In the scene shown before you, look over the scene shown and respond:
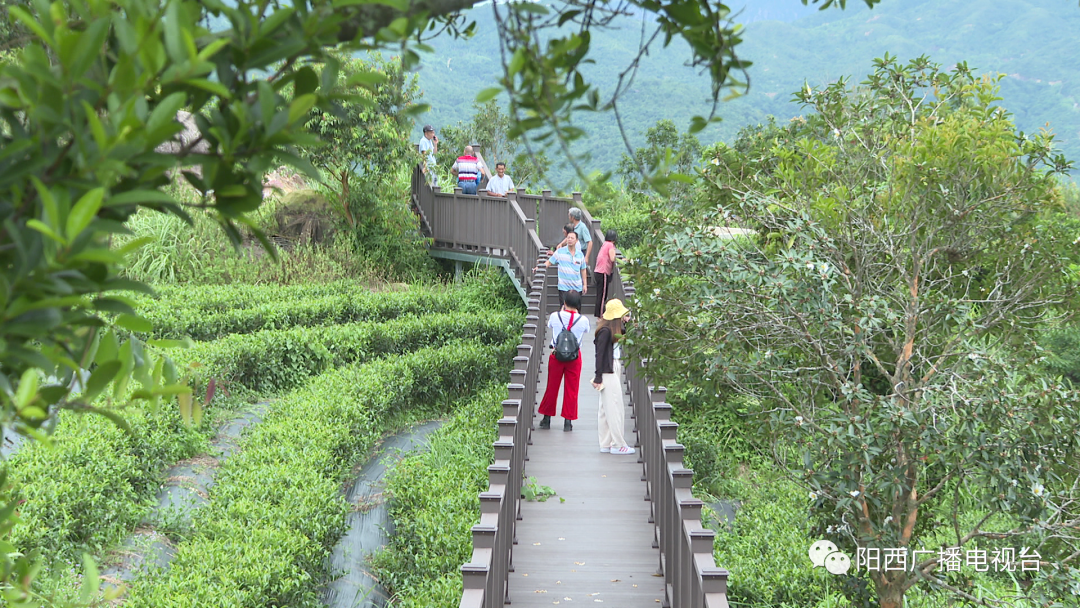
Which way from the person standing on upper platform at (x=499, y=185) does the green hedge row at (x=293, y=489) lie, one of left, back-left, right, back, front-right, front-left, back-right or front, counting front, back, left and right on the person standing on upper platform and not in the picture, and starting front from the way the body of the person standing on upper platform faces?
front

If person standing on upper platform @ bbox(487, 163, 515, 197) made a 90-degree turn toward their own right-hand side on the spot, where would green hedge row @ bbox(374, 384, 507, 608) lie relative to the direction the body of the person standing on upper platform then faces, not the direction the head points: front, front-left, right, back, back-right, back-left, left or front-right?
left

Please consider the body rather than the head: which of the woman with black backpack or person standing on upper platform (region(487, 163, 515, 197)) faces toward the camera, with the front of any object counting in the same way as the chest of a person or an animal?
the person standing on upper platform

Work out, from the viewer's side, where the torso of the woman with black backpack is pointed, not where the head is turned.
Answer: away from the camera

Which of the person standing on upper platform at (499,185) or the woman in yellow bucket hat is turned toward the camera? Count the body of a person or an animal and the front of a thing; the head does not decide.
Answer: the person standing on upper platform

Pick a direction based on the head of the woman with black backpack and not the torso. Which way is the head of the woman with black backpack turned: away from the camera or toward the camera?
away from the camera

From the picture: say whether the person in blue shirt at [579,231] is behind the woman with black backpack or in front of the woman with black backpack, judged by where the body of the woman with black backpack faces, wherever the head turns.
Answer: in front

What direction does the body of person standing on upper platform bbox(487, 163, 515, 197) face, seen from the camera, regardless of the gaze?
toward the camera

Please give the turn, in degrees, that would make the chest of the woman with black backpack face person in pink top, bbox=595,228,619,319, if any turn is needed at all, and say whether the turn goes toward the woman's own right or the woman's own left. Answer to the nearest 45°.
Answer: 0° — they already face them

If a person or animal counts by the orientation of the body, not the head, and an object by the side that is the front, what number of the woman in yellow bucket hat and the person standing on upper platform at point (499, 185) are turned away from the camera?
0

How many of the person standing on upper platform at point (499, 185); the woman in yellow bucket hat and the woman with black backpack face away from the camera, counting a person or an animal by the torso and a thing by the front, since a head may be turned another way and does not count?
1
